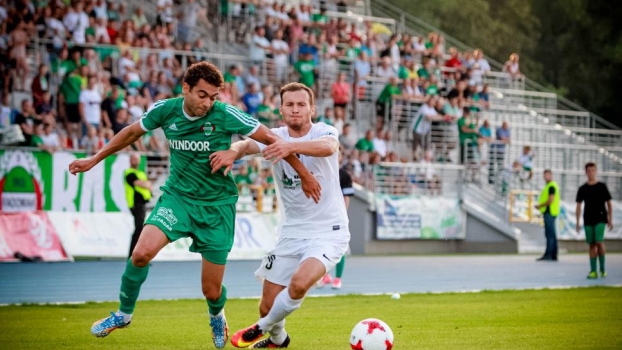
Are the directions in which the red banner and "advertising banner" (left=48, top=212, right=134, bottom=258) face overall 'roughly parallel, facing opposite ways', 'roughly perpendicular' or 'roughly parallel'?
roughly parallel

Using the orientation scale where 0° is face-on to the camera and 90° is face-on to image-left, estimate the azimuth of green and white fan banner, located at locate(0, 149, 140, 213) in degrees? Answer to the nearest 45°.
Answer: approximately 0°

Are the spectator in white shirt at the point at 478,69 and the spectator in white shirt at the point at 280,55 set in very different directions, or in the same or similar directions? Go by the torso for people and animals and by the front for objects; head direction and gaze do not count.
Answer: same or similar directions

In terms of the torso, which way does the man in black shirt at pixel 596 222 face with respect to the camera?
toward the camera

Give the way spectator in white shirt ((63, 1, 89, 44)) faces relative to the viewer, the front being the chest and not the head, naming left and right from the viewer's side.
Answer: facing the viewer

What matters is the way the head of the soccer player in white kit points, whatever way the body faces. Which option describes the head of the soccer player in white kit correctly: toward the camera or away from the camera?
toward the camera

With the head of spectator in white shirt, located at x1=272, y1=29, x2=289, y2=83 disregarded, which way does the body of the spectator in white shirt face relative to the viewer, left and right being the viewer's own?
facing the viewer and to the left of the viewer

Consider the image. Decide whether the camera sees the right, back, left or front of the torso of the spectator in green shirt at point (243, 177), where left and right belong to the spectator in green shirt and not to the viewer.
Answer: front

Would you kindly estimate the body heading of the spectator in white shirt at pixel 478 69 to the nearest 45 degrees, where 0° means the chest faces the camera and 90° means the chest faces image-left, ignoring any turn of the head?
approximately 45°

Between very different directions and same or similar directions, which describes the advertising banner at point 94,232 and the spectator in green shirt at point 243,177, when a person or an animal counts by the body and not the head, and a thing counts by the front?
same or similar directions

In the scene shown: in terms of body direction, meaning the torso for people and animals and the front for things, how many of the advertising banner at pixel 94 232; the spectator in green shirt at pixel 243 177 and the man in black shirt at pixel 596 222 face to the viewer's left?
0

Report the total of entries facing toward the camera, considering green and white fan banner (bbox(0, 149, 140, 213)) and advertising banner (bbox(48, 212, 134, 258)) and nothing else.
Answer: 2

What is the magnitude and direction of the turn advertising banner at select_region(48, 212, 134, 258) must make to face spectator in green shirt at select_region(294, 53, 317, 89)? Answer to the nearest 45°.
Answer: approximately 135° to its left

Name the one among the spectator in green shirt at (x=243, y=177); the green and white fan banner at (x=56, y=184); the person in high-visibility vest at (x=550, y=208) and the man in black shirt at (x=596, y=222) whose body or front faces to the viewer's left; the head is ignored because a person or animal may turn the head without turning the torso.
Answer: the person in high-visibility vest

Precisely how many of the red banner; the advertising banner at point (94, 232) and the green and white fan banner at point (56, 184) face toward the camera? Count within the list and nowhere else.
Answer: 3

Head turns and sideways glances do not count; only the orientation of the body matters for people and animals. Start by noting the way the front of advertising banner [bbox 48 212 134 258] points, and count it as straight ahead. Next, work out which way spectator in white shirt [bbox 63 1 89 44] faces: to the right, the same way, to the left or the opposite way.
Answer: the same way
